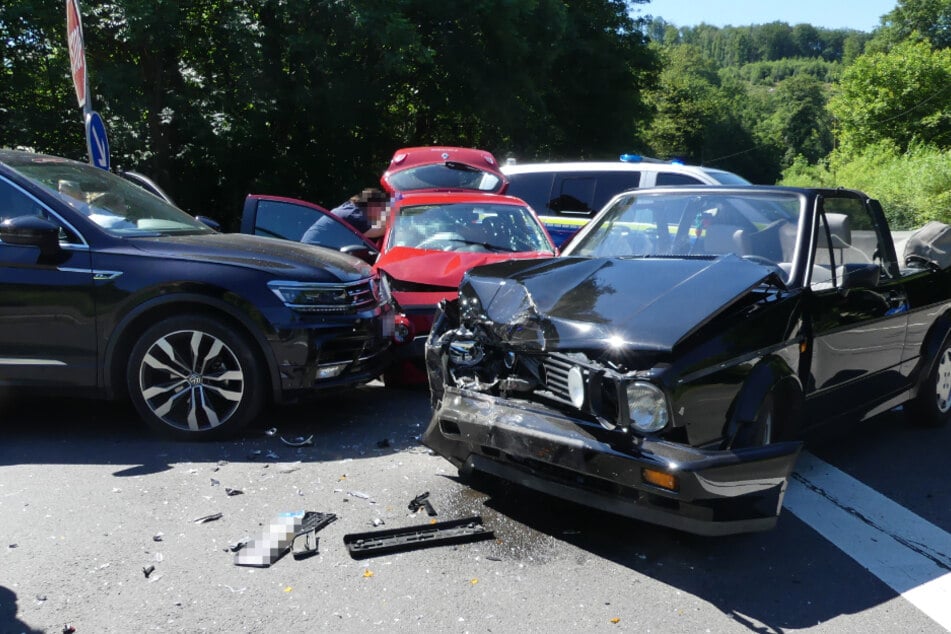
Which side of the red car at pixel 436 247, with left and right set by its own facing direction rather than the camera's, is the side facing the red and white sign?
right

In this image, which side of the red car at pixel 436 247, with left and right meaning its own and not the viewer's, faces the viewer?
front

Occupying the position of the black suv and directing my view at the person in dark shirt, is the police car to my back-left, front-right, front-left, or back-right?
front-right

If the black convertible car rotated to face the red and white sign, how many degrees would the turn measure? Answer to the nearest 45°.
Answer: approximately 90° to its right

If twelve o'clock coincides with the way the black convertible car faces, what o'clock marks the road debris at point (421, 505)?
The road debris is roughly at 1 o'clock from the black convertible car.

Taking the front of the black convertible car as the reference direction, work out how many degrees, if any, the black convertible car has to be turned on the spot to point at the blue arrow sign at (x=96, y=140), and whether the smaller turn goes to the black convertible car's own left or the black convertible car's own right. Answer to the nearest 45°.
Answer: approximately 90° to the black convertible car's own right

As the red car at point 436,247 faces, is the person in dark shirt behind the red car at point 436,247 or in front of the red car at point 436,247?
behind

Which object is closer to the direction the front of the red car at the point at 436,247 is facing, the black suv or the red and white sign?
the black suv

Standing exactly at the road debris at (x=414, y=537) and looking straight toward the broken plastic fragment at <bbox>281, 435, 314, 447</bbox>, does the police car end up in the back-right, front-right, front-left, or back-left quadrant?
front-right

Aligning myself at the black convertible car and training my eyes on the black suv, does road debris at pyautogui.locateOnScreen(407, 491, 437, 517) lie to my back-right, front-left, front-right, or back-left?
front-left
